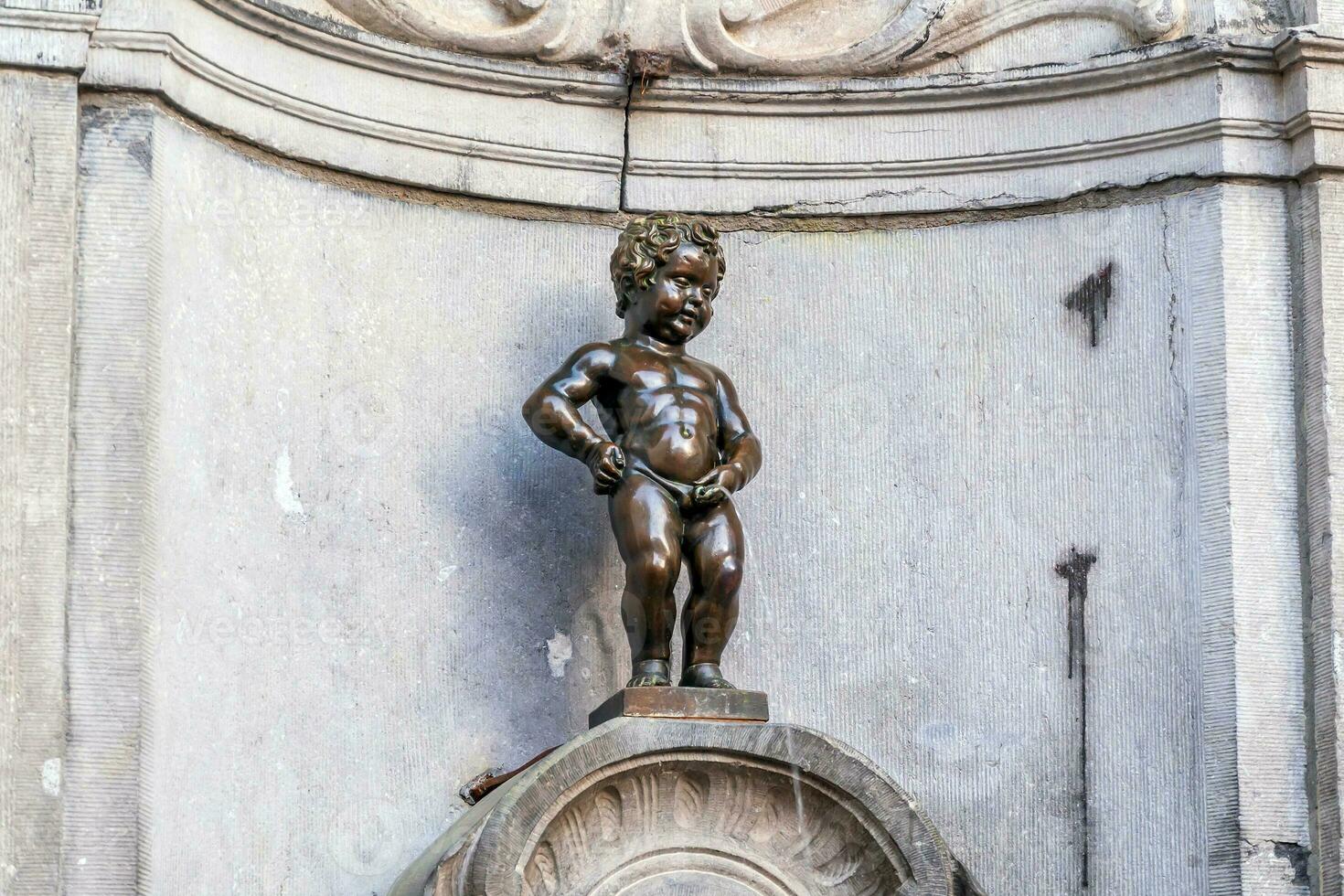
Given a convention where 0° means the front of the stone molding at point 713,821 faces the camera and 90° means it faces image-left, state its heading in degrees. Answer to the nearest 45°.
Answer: approximately 0°
